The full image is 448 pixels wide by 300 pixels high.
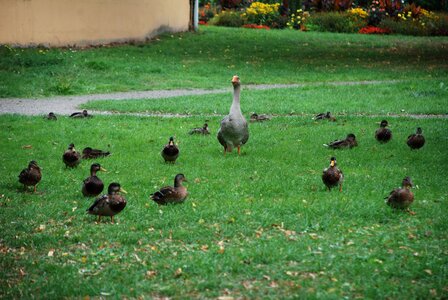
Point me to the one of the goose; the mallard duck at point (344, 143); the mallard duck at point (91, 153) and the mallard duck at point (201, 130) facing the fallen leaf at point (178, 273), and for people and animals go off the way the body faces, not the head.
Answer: the goose

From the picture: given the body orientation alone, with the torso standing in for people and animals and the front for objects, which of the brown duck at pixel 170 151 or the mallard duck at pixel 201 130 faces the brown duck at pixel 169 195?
the brown duck at pixel 170 151

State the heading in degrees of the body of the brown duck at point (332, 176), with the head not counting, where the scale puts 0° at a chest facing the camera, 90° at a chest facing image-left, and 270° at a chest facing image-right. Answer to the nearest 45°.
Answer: approximately 0°

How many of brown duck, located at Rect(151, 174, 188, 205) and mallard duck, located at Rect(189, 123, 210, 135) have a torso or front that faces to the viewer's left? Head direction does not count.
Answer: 0

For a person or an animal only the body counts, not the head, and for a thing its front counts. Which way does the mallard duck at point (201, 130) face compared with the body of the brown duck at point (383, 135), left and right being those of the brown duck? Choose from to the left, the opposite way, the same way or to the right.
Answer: to the left
